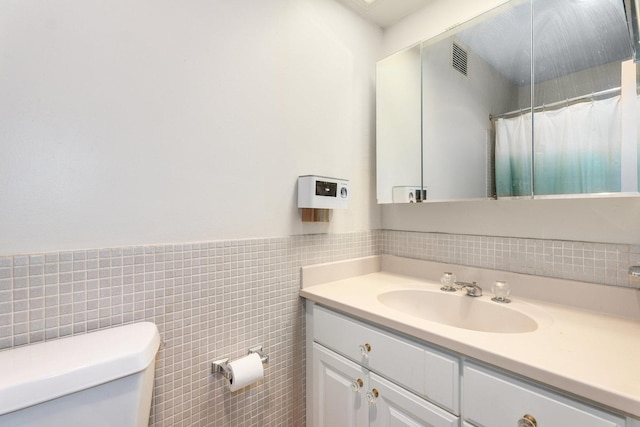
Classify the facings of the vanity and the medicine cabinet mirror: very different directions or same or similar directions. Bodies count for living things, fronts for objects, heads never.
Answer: same or similar directions

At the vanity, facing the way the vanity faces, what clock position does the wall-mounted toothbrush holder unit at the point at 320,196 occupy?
The wall-mounted toothbrush holder unit is roughly at 2 o'clock from the vanity.

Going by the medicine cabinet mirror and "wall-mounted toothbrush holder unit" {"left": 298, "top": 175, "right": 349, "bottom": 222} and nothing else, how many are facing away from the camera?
0

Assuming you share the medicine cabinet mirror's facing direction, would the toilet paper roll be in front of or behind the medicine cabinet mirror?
in front

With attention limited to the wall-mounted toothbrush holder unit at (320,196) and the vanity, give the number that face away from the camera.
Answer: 0

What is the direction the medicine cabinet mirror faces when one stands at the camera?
facing the viewer and to the left of the viewer

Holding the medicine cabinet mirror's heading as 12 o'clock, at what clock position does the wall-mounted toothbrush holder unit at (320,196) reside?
The wall-mounted toothbrush holder unit is roughly at 1 o'clock from the medicine cabinet mirror.

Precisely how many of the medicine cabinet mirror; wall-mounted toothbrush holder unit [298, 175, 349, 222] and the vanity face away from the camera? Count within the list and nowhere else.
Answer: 0

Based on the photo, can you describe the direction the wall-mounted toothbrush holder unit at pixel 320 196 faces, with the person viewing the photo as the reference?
facing the viewer and to the right of the viewer

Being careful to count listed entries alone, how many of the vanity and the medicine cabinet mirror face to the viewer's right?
0
